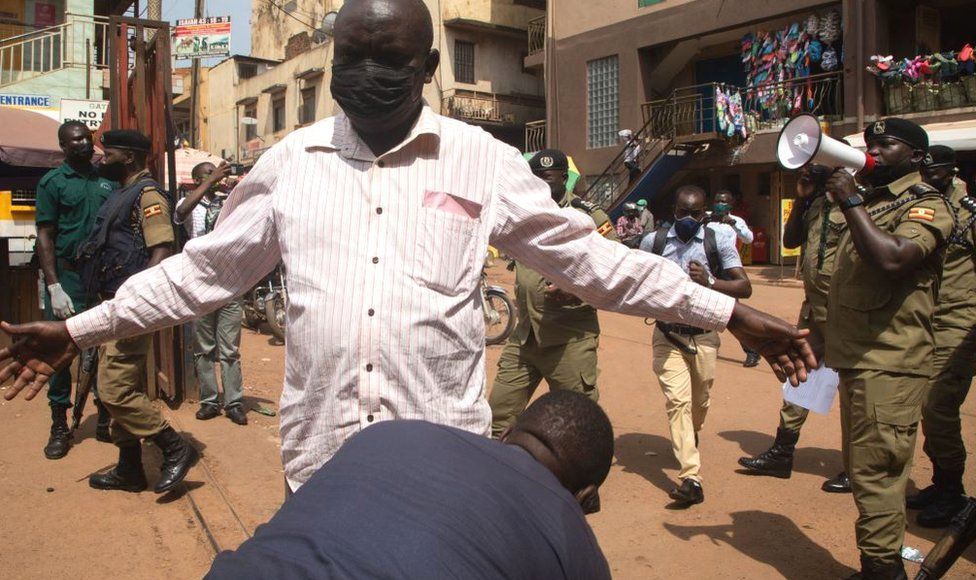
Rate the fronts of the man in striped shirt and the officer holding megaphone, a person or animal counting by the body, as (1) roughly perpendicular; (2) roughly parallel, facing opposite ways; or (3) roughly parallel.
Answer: roughly perpendicular

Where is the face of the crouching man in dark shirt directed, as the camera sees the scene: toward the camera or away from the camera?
away from the camera

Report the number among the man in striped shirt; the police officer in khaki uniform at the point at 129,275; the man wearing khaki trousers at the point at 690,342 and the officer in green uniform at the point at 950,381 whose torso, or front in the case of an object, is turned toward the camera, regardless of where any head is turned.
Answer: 2

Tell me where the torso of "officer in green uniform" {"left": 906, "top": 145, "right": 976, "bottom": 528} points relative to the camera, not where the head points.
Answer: to the viewer's left

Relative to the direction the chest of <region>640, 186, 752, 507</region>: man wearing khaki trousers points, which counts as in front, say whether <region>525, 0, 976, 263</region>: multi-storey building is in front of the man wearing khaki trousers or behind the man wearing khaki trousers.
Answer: behind

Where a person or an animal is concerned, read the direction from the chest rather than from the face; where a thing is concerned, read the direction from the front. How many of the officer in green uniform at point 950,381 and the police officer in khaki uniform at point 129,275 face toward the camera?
0

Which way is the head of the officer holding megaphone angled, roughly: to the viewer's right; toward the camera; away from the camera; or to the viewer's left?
to the viewer's left

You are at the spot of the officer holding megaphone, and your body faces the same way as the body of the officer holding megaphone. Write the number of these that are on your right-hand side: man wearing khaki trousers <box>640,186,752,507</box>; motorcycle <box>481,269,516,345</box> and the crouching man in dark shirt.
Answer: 2
